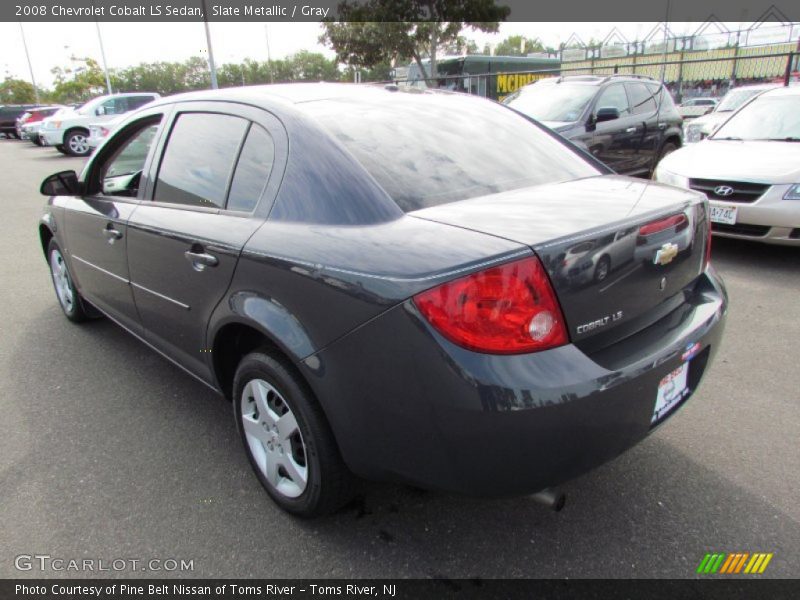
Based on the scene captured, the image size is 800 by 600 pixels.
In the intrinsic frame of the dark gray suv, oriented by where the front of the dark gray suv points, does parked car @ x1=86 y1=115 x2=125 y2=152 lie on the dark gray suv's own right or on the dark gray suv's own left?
on the dark gray suv's own right

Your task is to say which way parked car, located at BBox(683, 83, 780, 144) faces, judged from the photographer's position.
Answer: facing the viewer and to the left of the viewer

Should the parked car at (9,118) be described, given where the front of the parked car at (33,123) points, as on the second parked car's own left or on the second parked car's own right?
on the second parked car's own right

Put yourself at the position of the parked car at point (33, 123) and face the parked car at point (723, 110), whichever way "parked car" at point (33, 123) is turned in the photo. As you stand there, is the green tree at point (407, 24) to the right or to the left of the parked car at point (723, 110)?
left

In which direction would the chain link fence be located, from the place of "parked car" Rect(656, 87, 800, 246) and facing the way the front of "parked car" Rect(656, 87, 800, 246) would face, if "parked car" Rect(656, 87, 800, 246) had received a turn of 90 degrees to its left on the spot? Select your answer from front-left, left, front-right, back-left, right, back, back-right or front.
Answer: back-left

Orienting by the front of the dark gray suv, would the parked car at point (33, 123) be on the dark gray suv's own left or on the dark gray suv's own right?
on the dark gray suv's own right

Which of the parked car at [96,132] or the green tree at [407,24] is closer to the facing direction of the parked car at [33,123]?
the parked car

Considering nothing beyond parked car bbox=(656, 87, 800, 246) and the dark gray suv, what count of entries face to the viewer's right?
0

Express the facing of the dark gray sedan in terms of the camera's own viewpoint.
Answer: facing away from the viewer and to the left of the viewer

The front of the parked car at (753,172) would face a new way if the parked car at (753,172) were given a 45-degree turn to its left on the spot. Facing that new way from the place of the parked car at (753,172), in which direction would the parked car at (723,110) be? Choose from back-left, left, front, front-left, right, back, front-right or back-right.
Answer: back

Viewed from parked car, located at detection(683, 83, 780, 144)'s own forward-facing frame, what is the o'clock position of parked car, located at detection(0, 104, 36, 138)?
parked car, located at detection(0, 104, 36, 138) is roughly at 2 o'clock from parked car, located at detection(683, 83, 780, 144).

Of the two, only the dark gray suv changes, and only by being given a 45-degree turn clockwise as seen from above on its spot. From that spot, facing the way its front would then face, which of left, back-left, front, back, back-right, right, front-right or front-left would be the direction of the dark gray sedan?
left

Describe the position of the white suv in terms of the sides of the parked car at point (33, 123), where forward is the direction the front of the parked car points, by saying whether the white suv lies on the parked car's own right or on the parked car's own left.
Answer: on the parked car's own left

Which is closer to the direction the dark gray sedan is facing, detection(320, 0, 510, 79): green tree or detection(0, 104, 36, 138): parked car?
the parked car

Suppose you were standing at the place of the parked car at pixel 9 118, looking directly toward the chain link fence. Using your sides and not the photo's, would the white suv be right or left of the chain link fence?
right

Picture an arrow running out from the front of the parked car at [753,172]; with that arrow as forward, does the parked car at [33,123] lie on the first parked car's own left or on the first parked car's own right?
on the first parked car's own right
